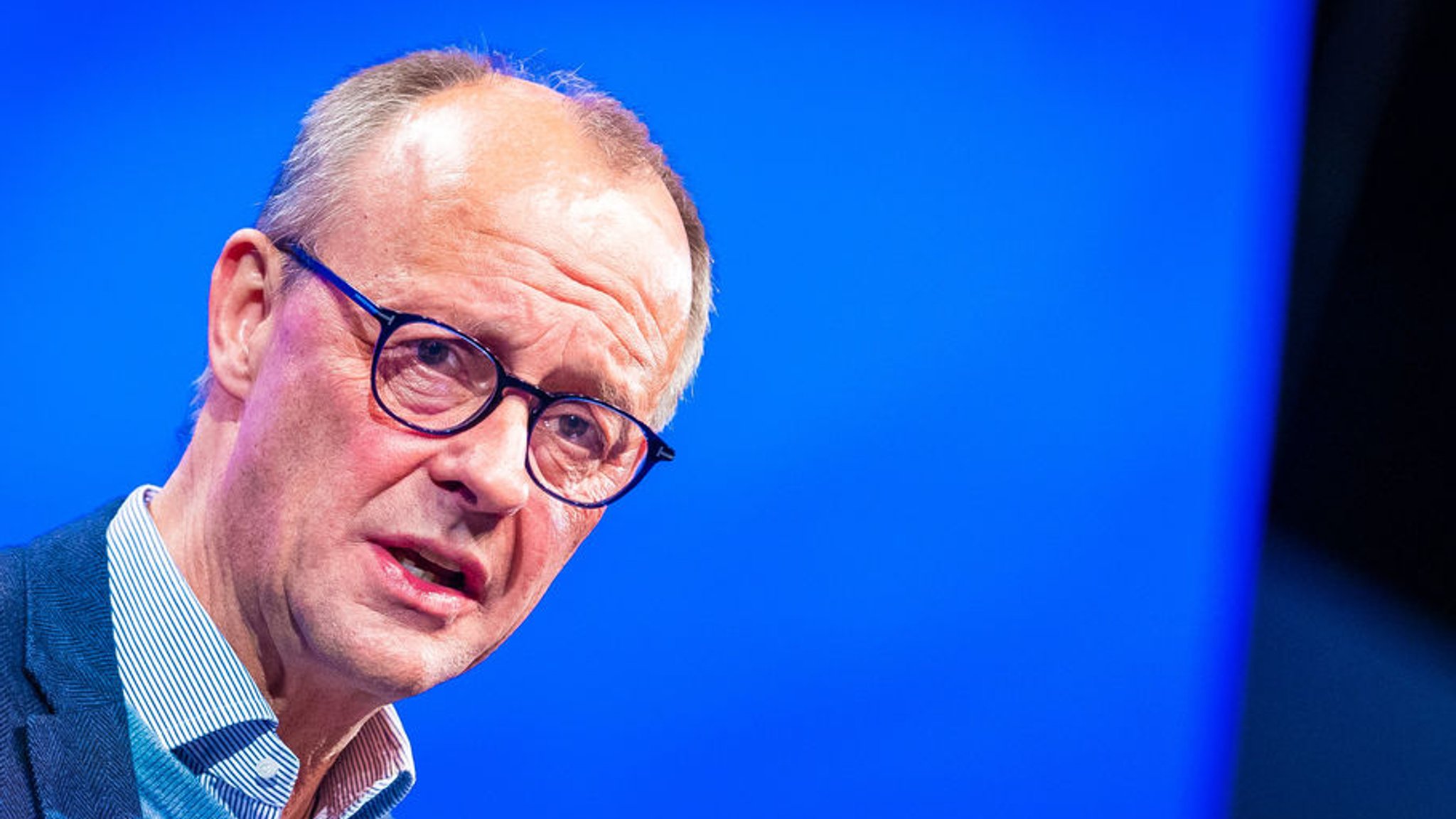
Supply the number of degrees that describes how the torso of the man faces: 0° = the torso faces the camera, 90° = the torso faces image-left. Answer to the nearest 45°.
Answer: approximately 315°
